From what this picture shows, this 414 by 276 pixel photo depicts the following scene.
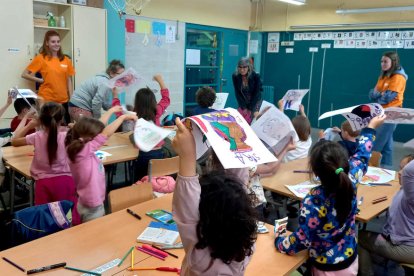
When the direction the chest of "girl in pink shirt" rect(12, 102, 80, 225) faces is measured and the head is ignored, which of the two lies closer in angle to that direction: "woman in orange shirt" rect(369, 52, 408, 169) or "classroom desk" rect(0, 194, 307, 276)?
the woman in orange shirt

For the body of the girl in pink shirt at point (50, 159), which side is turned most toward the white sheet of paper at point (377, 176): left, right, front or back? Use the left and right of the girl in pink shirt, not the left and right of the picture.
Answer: right

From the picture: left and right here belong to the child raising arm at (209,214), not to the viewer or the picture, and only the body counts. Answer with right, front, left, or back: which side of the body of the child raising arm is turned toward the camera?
back

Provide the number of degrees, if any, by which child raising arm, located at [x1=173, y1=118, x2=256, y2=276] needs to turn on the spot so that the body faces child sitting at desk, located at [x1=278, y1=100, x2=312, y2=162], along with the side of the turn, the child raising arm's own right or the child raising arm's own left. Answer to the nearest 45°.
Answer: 0° — they already face them

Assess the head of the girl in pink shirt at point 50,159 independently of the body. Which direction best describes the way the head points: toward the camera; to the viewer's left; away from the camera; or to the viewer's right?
away from the camera

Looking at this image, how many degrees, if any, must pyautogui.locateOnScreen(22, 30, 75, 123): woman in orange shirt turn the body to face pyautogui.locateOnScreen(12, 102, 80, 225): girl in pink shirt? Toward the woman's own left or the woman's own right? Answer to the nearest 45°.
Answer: approximately 45° to the woman's own right

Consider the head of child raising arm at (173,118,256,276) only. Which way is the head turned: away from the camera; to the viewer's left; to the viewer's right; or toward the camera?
away from the camera

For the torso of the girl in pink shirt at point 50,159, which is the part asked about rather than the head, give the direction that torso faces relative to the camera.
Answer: away from the camera
